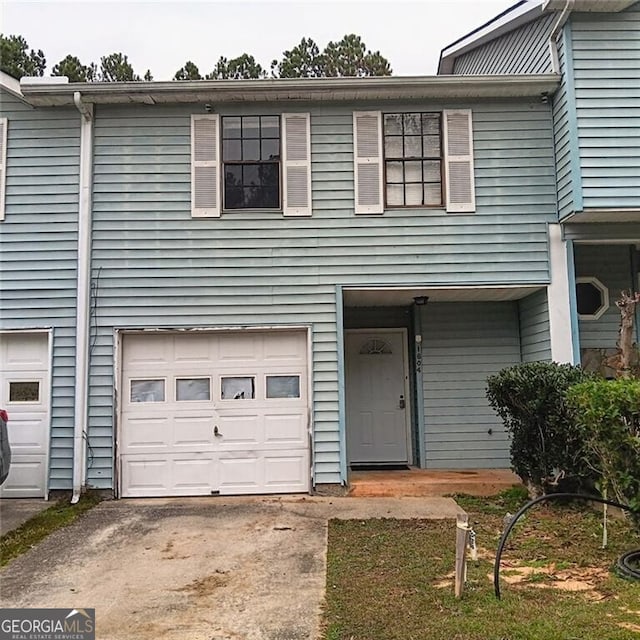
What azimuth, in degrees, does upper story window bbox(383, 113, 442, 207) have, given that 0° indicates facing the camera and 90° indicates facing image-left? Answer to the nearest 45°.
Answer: approximately 0°

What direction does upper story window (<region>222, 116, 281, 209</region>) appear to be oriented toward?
toward the camera

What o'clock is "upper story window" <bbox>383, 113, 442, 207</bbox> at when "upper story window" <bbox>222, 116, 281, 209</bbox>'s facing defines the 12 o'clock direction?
"upper story window" <bbox>383, 113, 442, 207</bbox> is roughly at 9 o'clock from "upper story window" <bbox>222, 116, 281, 209</bbox>.

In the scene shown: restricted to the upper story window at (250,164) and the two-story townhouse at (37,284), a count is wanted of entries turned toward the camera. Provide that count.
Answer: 2

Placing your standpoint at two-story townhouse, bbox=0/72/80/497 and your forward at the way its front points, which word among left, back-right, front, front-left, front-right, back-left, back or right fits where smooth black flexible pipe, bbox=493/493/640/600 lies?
front-left

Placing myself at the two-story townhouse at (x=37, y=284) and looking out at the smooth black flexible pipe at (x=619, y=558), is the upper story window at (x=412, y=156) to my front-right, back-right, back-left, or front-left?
front-left

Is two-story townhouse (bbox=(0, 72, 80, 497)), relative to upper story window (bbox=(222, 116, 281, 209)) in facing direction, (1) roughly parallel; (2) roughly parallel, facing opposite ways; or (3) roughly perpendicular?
roughly parallel

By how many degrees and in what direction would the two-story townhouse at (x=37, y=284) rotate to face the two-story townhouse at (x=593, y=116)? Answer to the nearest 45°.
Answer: approximately 45° to its left

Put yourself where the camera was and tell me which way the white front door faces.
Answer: facing the viewer

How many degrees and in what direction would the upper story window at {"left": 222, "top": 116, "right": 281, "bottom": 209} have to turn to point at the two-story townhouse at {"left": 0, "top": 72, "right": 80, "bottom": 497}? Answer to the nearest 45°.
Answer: approximately 90° to its right

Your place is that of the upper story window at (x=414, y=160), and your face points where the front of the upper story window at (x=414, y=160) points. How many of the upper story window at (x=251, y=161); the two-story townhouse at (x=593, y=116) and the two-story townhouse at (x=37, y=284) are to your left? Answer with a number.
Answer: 1

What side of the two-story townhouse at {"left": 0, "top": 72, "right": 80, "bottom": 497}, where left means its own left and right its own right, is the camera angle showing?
front

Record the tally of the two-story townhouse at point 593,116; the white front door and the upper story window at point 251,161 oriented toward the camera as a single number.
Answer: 3

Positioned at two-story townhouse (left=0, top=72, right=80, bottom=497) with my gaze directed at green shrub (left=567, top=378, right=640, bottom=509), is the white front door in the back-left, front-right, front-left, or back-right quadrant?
front-left
